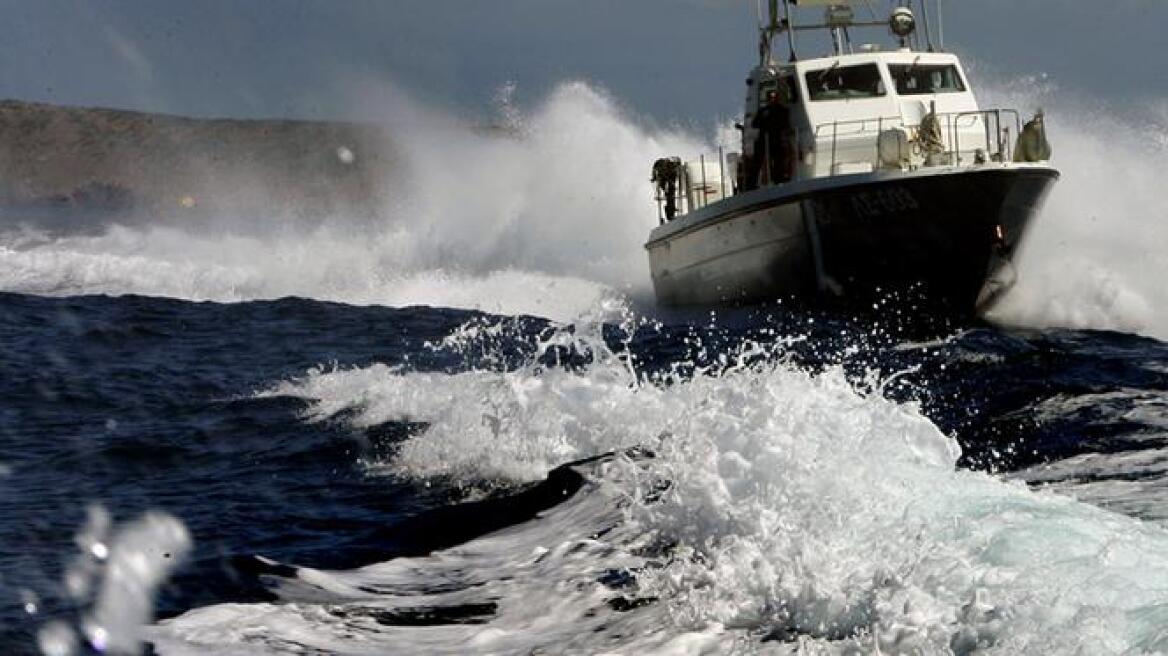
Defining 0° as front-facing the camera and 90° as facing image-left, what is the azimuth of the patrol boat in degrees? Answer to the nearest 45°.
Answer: approximately 315°

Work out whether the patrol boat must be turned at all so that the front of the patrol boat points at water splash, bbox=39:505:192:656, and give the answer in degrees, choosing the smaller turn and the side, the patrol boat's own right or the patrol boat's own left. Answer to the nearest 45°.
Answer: approximately 45° to the patrol boat's own right
